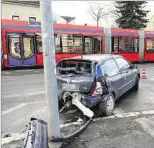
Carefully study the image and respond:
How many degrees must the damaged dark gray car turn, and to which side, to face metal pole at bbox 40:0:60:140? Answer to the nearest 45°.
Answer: approximately 135° to its right

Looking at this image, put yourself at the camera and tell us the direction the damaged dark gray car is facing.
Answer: facing away from the viewer and to the right of the viewer

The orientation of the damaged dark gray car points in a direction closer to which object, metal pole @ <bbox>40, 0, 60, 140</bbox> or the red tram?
the red tram

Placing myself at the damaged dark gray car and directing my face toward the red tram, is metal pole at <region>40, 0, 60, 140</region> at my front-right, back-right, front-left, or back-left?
back-left
